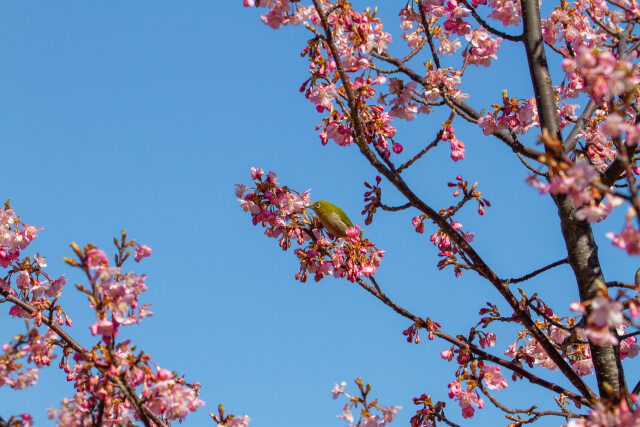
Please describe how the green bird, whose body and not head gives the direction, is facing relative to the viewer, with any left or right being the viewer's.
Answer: facing to the left of the viewer
